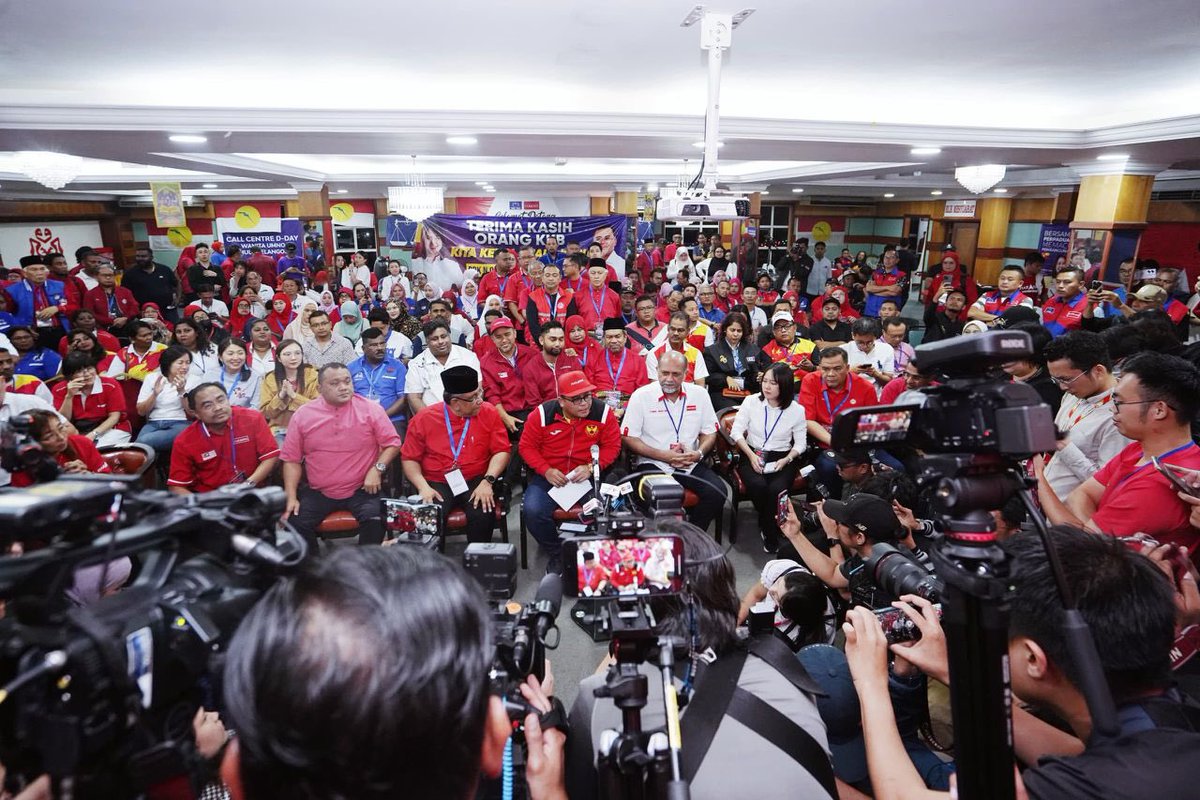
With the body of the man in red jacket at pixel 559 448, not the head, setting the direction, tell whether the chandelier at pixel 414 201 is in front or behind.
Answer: behind

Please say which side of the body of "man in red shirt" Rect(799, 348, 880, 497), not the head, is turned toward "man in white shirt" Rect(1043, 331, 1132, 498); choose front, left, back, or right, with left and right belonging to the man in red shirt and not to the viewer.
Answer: left

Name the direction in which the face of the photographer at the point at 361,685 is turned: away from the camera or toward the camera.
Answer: away from the camera

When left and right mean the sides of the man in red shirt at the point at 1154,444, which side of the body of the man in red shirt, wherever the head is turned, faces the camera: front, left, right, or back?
left

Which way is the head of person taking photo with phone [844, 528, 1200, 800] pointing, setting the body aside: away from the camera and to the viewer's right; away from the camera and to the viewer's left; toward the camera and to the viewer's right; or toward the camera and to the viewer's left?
away from the camera and to the viewer's left

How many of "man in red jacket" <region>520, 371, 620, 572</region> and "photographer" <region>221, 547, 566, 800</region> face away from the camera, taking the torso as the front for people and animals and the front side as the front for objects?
1

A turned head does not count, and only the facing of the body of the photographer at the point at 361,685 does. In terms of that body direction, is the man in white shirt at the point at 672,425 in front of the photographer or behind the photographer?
in front

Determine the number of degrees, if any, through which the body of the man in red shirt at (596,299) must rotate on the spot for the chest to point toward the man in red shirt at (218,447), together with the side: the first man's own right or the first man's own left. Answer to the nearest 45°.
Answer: approximately 45° to the first man's own right

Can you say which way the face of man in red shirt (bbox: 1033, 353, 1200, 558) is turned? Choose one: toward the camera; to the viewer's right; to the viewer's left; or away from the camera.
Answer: to the viewer's left

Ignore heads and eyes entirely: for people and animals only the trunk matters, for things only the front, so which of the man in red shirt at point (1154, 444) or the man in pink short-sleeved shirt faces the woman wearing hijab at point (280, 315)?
the man in red shirt

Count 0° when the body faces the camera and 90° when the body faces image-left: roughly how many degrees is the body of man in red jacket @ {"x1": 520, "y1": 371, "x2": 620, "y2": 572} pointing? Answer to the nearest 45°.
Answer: approximately 0°

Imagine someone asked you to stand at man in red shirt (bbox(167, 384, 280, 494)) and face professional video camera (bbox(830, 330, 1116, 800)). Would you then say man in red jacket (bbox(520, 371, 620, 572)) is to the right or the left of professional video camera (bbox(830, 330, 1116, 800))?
left

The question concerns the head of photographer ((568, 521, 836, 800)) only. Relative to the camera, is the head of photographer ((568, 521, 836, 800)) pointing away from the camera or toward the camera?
away from the camera

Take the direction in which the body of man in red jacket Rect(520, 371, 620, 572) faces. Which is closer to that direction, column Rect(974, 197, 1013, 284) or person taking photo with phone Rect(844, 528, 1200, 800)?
the person taking photo with phone

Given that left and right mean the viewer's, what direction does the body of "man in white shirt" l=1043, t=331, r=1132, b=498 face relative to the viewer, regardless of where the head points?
facing to the left of the viewer
